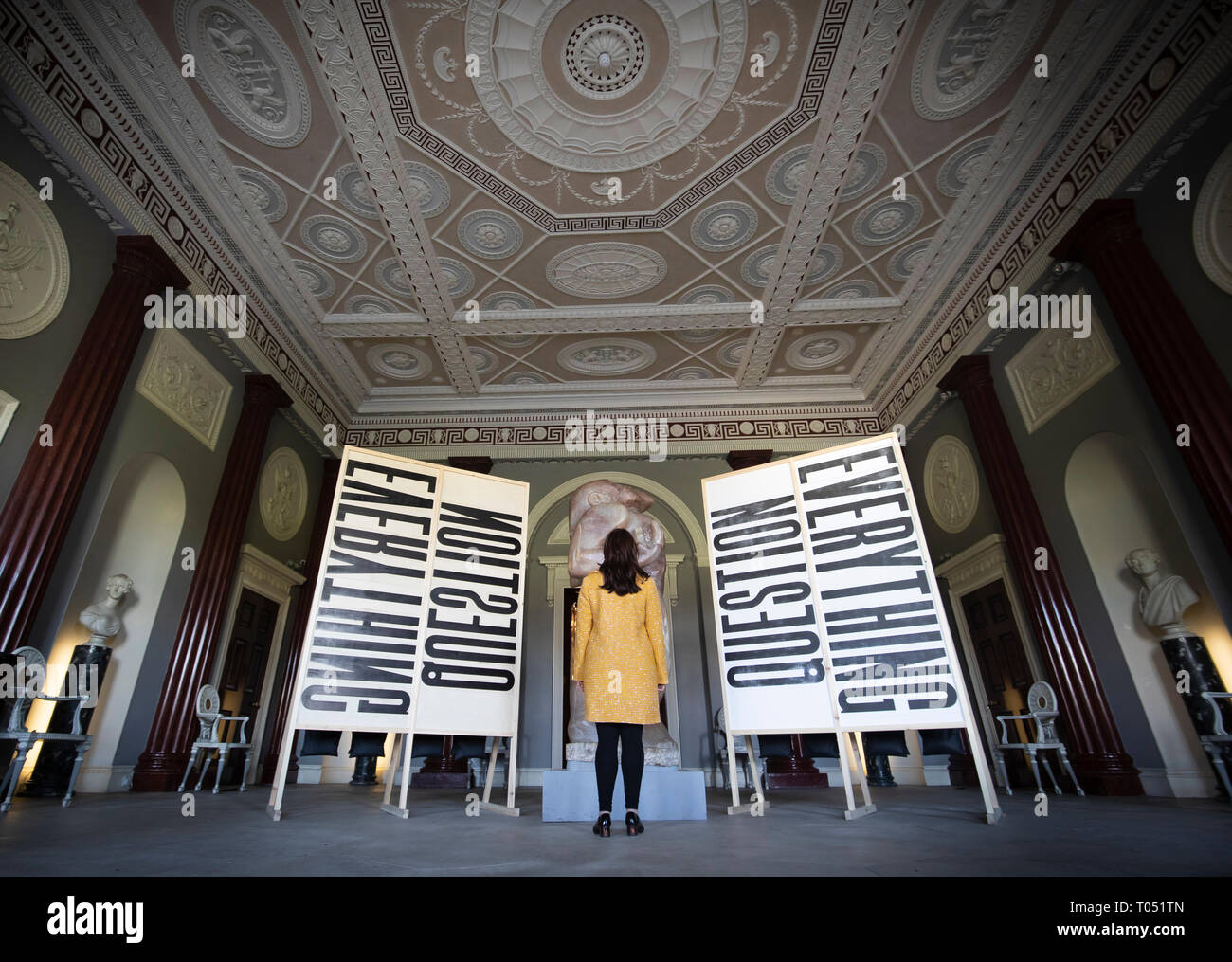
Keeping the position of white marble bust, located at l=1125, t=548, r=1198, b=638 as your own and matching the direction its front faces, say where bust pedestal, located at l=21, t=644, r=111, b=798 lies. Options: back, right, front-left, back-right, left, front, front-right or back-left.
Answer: front

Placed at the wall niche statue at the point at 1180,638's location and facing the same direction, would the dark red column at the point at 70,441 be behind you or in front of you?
in front

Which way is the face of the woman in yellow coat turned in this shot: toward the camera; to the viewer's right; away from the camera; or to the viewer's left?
away from the camera

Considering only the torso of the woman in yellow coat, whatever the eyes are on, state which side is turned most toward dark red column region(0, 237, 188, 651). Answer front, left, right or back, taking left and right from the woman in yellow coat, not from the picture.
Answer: left

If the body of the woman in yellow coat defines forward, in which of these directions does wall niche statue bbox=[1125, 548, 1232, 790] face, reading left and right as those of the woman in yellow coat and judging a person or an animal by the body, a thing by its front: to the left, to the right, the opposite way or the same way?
to the left

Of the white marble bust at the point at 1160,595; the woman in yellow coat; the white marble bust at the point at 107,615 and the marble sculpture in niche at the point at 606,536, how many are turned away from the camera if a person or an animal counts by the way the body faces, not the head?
1

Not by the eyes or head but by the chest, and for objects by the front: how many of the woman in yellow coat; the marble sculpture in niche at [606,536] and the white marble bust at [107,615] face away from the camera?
1

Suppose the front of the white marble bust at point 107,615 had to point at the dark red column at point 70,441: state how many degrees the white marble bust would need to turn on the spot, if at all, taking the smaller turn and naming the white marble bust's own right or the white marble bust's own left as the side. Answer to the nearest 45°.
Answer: approximately 90° to the white marble bust's own right

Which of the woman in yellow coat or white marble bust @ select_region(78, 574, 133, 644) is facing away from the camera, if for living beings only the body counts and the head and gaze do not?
the woman in yellow coat

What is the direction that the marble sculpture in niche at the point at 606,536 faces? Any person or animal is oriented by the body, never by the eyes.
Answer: toward the camera

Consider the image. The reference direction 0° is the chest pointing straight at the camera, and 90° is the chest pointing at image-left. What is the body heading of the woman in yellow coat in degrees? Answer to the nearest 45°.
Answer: approximately 180°

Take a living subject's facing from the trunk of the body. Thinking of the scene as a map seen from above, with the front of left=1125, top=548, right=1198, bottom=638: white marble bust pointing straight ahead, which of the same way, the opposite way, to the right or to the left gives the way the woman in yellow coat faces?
to the right

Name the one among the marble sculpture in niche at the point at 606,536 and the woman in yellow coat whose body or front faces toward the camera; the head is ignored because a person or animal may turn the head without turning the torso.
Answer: the marble sculpture in niche

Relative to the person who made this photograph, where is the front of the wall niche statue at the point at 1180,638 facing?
facing the viewer and to the left of the viewer

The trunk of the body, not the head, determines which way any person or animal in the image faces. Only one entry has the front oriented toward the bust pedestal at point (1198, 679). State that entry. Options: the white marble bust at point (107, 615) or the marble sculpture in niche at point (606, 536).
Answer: the white marble bust

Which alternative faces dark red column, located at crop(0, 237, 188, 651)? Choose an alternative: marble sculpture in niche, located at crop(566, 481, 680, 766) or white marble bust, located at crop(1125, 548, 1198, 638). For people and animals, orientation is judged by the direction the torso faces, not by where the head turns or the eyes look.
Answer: the white marble bust

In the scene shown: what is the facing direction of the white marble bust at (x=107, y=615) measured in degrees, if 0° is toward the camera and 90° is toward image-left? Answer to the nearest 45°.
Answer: approximately 315°

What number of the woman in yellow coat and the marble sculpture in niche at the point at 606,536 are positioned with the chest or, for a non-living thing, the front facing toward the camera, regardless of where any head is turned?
1

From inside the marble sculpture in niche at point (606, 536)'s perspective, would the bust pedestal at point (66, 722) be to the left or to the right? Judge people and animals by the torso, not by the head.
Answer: on its right

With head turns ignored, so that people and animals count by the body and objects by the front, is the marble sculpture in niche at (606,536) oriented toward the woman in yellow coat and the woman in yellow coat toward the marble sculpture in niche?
yes
